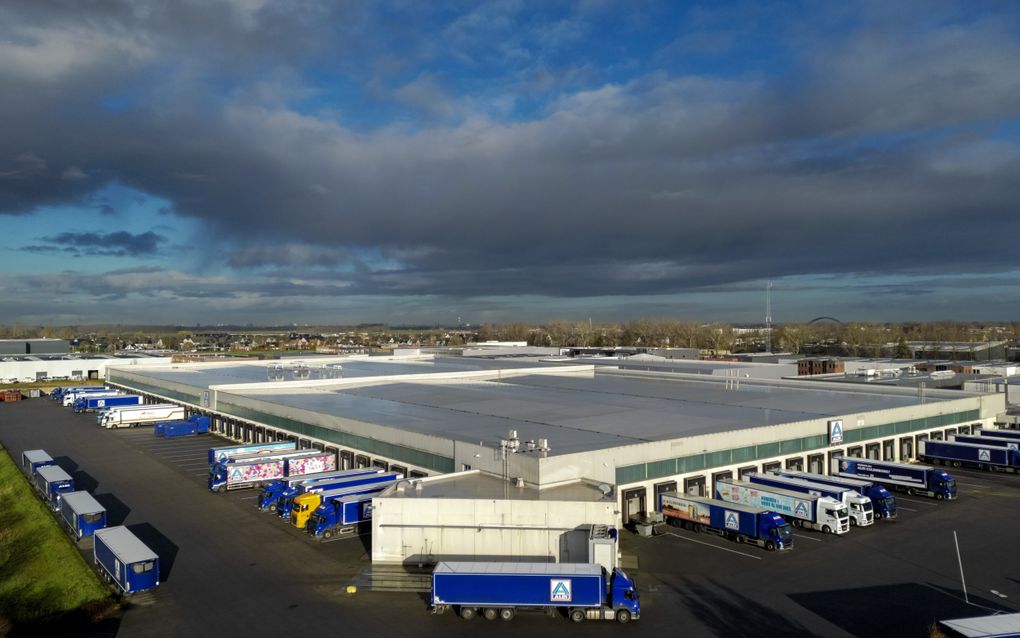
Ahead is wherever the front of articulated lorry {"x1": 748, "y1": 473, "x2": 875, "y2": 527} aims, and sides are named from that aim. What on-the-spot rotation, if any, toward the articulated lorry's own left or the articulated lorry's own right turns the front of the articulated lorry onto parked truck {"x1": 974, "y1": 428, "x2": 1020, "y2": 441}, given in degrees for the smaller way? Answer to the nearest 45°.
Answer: approximately 90° to the articulated lorry's own left

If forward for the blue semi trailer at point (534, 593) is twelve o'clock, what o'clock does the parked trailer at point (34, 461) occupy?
The parked trailer is roughly at 7 o'clock from the blue semi trailer.

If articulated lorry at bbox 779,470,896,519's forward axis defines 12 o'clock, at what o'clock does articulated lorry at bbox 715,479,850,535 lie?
articulated lorry at bbox 715,479,850,535 is roughly at 3 o'clock from articulated lorry at bbox 779,470,896,519.

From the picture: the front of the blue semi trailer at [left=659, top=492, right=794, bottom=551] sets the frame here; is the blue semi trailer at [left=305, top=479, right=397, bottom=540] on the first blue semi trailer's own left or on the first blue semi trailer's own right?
on the first blue semi trailer's own right

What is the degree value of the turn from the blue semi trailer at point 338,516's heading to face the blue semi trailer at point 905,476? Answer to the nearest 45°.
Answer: approximately 135° to its left

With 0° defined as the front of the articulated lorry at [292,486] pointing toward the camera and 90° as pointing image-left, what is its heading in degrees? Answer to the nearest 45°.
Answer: approximately 45°

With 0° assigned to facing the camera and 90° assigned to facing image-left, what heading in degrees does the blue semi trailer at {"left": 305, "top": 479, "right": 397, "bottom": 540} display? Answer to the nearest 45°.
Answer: approximately 45°

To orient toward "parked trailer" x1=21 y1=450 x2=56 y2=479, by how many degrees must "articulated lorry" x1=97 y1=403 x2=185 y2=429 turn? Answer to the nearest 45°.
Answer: approximately 45° to its left

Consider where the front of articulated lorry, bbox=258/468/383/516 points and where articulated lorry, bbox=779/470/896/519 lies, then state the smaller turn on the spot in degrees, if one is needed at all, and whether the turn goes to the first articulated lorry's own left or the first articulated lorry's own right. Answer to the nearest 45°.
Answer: approximately 135° to the first articulated lorry's own left

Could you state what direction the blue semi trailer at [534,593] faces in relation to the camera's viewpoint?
facing to the right of the viewer

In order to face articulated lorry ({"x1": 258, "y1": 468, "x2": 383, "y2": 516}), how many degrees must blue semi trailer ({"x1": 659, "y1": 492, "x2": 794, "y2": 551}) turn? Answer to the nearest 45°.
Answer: approximately 135° to its right

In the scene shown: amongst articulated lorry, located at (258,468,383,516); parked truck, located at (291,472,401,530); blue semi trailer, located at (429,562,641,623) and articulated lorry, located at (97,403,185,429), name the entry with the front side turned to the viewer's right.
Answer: the blue semi trailer
